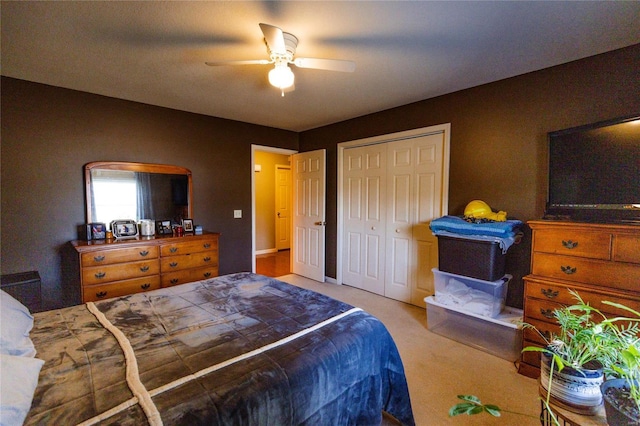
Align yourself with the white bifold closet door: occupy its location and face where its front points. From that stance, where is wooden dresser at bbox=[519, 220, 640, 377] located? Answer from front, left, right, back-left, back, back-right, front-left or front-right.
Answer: left

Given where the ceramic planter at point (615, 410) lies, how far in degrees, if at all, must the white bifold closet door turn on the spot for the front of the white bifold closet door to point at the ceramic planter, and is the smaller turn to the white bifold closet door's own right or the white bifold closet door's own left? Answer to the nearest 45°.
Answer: approximately 45° to the white bifold closet door's own left

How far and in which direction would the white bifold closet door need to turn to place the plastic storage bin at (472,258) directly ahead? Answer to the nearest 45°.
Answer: approximately 90° to its left

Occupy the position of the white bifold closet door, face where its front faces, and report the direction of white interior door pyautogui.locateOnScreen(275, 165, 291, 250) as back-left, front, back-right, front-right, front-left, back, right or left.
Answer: right

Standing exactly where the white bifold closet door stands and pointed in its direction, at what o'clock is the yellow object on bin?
The yellow object on bin is roughly at 9 o'clock from the white bifold closet door.

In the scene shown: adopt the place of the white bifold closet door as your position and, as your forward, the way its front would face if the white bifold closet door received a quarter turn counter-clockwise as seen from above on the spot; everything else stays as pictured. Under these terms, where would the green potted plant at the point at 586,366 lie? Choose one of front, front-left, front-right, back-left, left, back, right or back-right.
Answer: front-right

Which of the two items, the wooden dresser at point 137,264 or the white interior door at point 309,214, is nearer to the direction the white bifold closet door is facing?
the wooden dresser

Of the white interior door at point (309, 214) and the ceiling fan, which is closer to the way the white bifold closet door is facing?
the ceiling fan

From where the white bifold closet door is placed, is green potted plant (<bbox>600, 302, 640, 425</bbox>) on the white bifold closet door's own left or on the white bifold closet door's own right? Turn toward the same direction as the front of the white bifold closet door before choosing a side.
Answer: on the white bifold closet door's own left

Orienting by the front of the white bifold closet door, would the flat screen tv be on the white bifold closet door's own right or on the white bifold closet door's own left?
on the white bifold closet door's own left

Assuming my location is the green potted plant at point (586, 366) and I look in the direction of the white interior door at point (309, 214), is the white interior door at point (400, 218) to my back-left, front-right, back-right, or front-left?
front-right

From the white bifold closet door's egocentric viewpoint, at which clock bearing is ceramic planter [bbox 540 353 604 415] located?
The ceramic planter is roughly at 10 o'clock from the white bifold closet door.

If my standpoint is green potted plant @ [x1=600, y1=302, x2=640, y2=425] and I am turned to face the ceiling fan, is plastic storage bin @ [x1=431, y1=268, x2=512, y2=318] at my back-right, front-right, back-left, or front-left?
front-right

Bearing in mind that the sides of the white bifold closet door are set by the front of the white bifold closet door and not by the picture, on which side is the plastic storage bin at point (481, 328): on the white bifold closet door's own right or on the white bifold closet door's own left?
on the white bifold closet door's own left

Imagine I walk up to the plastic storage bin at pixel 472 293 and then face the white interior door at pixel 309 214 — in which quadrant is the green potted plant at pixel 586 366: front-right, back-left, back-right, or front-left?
back-left

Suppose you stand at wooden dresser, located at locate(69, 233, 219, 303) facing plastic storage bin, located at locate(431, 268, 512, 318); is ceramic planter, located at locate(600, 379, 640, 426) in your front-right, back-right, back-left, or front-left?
front-right

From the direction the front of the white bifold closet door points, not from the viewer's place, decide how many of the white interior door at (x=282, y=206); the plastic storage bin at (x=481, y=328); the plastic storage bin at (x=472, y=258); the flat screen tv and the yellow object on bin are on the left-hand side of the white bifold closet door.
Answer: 4
